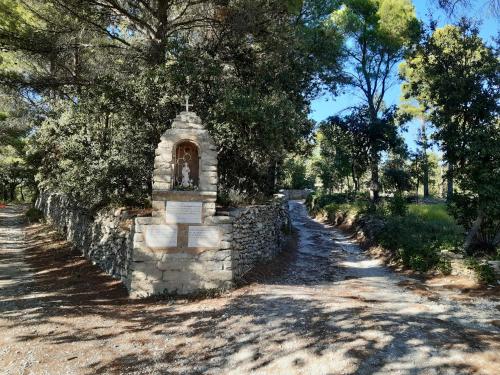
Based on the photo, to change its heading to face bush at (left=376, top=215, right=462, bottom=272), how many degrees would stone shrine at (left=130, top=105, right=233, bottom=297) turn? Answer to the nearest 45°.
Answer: approximately 90° to its left

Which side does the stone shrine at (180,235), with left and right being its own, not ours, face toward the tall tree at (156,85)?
back

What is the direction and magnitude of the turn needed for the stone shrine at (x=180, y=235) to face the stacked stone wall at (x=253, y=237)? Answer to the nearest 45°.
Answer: approximately 135° to its left

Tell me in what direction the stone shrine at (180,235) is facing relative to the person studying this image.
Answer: facing the viewer

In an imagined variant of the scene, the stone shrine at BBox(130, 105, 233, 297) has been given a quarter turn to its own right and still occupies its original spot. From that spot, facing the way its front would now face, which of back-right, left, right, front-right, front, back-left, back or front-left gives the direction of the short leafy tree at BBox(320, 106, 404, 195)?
back-right

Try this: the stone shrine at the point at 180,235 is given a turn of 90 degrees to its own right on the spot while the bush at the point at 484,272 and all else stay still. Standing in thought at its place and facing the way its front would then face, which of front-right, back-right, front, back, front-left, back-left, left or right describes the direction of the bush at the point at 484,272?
back

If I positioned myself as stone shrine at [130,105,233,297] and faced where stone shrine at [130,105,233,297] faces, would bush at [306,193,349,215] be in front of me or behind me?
behind

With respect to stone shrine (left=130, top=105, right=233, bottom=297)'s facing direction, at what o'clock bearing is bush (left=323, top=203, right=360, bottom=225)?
The bush is roughly at 7 o'clock from the stone shrine.

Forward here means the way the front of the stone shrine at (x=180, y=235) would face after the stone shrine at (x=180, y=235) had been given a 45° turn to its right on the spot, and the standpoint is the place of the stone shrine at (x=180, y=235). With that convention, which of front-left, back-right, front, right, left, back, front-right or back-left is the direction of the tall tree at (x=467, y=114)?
back-left

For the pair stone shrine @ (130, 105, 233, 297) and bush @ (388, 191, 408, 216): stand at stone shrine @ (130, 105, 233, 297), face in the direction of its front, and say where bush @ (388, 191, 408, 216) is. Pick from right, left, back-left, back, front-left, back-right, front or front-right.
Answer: back-left

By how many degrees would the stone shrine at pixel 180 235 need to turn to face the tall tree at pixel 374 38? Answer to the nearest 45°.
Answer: approximately 135° to its left

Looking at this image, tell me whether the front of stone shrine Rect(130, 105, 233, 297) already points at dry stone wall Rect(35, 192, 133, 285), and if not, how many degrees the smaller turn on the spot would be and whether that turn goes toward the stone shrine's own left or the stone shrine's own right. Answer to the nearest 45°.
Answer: approximately 135° to the stone shrine's own right
